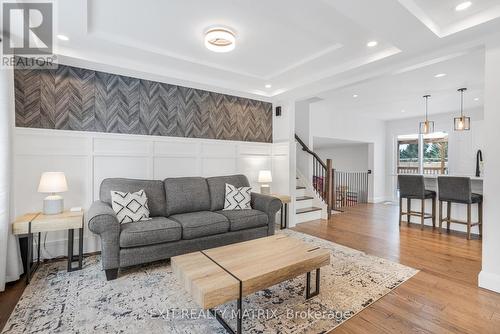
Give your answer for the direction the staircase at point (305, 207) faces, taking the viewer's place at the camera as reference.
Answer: facing the viewer and to the right of the viewer

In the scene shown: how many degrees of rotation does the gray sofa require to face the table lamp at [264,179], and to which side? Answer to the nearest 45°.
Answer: approximately 90° to its left

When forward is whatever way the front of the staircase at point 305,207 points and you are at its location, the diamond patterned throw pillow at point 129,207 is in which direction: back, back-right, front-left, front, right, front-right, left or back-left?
right

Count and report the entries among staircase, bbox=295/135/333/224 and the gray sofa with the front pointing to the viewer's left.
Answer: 0

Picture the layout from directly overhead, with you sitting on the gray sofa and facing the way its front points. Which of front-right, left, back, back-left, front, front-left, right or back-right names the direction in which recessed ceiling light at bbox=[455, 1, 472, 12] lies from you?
front

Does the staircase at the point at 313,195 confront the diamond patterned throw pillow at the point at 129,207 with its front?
no

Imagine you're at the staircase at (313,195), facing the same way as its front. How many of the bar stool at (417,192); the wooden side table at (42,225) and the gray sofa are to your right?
2

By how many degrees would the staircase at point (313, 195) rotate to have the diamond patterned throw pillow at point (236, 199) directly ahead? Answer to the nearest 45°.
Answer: approximately 90° to its right

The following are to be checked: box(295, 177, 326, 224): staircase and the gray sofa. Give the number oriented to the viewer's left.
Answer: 0

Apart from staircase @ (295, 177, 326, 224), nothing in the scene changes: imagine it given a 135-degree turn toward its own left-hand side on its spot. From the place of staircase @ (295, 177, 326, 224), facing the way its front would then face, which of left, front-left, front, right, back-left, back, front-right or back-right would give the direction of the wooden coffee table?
back

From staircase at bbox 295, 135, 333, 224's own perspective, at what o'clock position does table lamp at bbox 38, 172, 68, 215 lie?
The table lamp is roughly at 3 o'clock from the staircase.

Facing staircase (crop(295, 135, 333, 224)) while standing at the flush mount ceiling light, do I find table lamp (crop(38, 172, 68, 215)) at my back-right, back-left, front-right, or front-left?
back-left

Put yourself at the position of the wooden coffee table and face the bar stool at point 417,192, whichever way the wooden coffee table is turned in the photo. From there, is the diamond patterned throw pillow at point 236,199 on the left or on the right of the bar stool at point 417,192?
left

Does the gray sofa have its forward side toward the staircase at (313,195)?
no

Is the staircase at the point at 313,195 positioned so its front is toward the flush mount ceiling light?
no

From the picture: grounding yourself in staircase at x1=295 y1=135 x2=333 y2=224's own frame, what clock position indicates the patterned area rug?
The patterned area rug is roughly at 2 o'clock from the staircase.

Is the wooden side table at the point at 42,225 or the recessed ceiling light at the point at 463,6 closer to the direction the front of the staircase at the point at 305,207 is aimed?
the recessed ceiling light

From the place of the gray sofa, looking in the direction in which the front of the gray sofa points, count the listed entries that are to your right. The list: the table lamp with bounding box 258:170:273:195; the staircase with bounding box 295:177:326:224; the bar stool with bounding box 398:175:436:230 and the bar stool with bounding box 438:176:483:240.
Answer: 0
